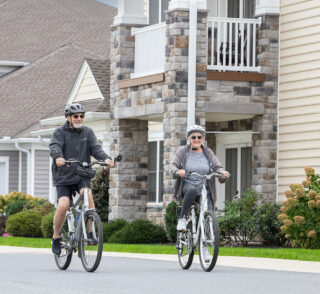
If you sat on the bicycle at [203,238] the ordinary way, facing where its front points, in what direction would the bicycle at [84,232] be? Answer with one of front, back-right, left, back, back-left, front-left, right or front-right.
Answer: back-right

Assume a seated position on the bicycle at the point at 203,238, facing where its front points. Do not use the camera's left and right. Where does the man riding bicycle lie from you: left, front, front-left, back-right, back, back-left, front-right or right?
back-right

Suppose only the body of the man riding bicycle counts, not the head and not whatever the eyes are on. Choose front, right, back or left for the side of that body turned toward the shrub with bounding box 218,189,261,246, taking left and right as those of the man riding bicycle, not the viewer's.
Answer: left

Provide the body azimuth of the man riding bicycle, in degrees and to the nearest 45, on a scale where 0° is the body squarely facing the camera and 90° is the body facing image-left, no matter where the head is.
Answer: approximately 315°

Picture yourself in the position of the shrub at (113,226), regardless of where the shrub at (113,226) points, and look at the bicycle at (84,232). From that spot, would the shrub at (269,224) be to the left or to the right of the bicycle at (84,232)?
left

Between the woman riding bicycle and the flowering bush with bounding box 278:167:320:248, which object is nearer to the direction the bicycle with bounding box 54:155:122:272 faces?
the woman riding bicycle

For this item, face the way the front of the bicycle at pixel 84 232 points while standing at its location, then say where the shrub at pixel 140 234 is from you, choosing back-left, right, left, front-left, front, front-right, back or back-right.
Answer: back-left

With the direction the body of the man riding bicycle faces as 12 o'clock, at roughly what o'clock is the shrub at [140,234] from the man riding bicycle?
The shrub is roughly at 8 o'clock from the man riding bicycle.

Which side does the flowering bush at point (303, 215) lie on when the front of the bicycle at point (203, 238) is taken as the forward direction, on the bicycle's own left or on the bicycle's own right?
on the bicycle's own left

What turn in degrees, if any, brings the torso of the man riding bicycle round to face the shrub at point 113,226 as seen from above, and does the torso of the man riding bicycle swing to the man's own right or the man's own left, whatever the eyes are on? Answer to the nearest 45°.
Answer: approximately 135° to the man's own left

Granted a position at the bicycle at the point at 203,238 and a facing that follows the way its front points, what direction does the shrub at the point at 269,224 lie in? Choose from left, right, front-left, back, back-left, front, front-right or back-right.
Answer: back-left
